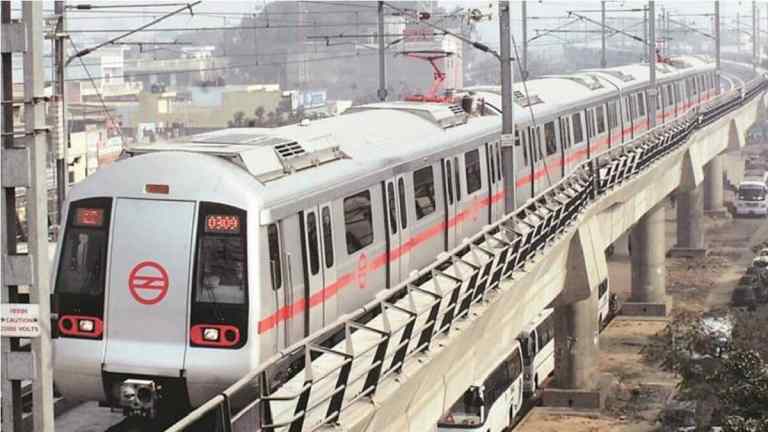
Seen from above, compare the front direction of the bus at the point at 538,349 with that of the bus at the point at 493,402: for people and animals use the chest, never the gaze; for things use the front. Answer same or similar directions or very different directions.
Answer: same or similar directions

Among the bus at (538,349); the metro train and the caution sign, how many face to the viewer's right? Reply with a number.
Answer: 0

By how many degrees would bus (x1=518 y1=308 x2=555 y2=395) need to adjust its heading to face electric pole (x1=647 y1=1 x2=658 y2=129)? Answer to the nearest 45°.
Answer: approximately 135° to its right

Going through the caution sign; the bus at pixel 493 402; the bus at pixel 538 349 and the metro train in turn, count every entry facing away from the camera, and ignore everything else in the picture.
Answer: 0

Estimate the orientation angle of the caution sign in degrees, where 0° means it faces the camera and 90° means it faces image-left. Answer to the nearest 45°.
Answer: approximately 0°

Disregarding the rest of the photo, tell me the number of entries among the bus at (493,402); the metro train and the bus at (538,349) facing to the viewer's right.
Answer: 0

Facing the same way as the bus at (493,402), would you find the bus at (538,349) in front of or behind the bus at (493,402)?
behind

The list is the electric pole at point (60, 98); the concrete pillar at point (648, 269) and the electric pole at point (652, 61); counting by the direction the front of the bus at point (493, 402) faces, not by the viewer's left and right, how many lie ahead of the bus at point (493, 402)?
1

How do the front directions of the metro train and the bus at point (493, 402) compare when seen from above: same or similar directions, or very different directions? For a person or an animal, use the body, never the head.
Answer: same or similar directions

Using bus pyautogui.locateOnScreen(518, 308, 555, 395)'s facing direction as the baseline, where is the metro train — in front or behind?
in front

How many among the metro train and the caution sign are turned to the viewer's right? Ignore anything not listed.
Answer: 0

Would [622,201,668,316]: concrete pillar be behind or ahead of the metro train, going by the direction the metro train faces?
behind

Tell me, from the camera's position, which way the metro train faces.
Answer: facing the viewer and to the left of the viewer

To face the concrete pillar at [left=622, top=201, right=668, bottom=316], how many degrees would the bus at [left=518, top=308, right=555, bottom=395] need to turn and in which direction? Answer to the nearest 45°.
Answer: approximately 135° to its right
